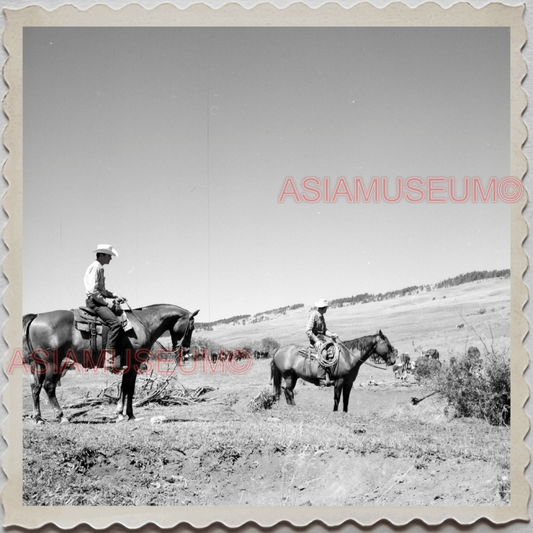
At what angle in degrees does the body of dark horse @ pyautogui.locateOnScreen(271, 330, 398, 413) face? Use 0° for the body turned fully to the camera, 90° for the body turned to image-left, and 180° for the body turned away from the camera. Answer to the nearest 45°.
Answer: approximately 270°
